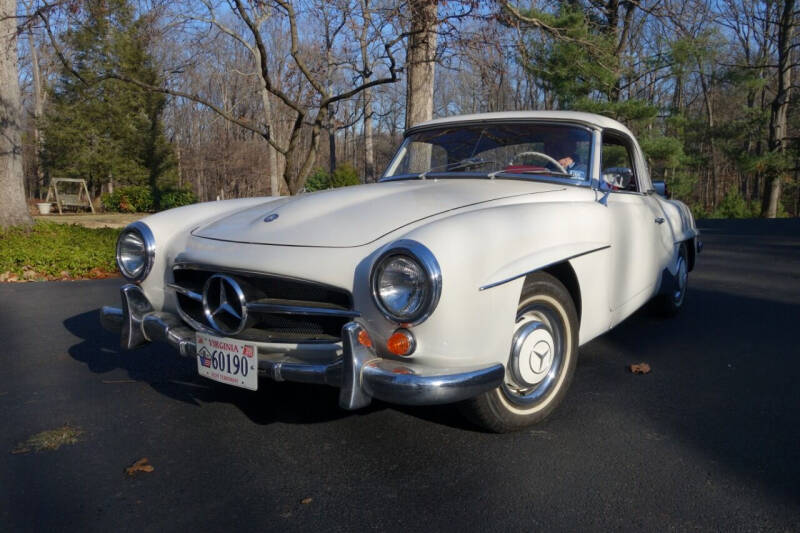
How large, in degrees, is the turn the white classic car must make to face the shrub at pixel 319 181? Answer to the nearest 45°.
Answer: approximately 135° to its right

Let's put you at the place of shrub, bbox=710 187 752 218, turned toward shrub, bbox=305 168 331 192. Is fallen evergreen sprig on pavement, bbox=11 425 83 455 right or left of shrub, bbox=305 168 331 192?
left

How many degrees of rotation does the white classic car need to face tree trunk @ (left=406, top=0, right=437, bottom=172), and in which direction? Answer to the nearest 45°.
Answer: approximately 135° to its right

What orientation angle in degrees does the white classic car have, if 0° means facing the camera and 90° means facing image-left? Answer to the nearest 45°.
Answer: approximately 45°

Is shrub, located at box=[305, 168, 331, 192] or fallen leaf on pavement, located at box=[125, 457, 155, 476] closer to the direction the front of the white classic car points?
the fallen leaf on pavement

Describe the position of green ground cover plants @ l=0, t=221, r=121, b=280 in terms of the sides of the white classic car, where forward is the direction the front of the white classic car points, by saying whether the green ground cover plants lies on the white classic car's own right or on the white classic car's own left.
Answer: on the white classic car's own right

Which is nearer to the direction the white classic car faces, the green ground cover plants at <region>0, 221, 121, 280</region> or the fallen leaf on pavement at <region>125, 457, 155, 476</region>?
the fallen leaf on pavement

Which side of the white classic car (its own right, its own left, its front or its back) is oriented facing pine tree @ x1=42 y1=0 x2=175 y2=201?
right

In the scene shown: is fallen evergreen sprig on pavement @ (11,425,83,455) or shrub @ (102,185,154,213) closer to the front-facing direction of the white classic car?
the fallen evergreen sprig on pavement

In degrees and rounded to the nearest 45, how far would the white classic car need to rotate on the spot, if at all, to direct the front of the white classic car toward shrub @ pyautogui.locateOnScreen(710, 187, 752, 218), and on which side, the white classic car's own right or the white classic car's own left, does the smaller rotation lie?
approximately 180°
